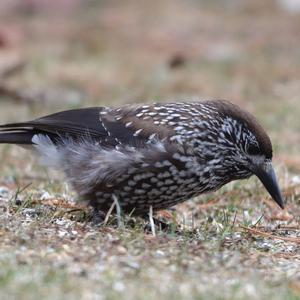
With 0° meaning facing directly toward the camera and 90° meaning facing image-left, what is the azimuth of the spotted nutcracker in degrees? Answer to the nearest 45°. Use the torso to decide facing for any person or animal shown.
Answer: approximately 270°
